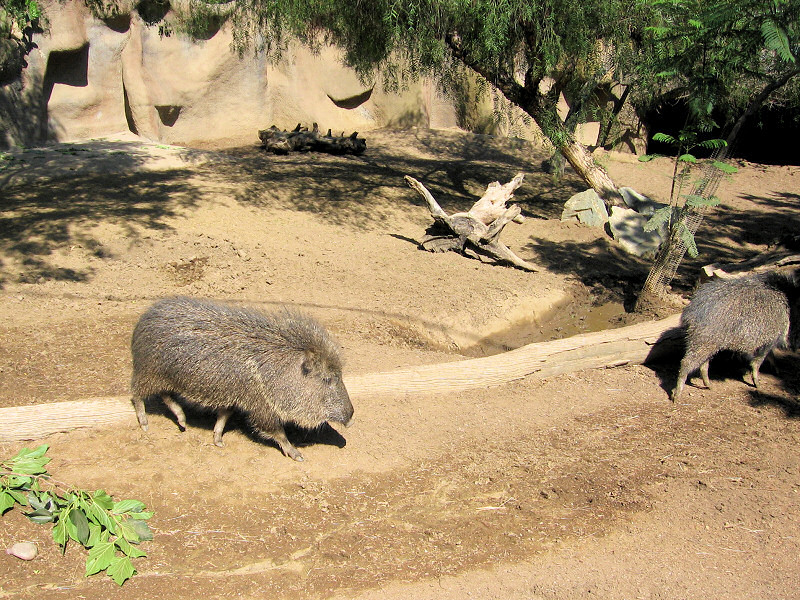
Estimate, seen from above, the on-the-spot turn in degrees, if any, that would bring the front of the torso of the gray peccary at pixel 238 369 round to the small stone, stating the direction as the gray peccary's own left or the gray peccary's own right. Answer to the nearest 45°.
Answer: approximately 135° to the gray peccary's own right

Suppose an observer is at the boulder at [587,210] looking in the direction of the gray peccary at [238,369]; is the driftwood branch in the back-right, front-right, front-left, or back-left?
front-right

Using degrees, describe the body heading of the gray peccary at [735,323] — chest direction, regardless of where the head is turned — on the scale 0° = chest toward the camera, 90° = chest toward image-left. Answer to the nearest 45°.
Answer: approximately 270°

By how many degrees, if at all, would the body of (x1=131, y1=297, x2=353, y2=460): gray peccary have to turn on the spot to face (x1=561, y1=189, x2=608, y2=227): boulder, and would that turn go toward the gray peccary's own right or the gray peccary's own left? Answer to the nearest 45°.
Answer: approximately 45° to the gray peccary's own left

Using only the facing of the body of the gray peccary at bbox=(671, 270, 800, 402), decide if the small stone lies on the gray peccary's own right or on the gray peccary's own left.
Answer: on the gray peccary's own right

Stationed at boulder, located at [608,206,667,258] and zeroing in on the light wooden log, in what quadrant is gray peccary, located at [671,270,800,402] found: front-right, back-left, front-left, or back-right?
front-left

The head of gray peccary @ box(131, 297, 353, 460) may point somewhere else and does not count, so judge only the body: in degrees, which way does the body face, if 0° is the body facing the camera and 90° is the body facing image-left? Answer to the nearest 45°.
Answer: approximately 270°

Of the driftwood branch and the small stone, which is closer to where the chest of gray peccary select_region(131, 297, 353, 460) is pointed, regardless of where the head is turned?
the driftwood branch

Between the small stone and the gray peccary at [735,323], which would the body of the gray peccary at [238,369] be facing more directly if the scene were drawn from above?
the gray peccary

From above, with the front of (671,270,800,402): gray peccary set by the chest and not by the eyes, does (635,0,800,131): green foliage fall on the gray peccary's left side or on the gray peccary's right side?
on the gray peccary's left side

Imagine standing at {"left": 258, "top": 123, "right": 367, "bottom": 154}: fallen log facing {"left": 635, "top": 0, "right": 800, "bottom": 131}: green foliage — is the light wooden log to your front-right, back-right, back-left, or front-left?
front-right

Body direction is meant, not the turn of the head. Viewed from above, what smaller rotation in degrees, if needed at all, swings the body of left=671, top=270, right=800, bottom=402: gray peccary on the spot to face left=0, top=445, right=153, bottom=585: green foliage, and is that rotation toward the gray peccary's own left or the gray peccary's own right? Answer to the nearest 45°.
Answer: approximately 135° to the gray peccary's own right

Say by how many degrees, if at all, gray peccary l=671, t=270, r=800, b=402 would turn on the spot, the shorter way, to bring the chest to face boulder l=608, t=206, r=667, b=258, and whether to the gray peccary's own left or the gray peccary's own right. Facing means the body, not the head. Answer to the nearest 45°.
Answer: approximately 90° to the gray peccary's own left

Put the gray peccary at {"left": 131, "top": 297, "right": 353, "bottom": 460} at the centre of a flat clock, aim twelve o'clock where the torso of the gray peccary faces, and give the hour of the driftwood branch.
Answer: The driftwood branch is roughly at 10 o'clock from the gray peccary.

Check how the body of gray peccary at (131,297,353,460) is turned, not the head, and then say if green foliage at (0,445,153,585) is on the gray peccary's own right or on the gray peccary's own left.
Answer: on the gray peccary's own right

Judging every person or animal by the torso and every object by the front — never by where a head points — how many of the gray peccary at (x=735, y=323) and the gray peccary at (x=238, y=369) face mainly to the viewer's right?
2
